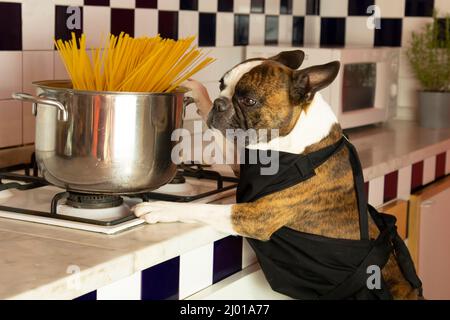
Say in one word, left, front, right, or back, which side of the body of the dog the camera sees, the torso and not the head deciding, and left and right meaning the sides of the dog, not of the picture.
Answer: left

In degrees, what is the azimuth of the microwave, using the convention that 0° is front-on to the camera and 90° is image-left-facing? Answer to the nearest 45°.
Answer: approximately 315°

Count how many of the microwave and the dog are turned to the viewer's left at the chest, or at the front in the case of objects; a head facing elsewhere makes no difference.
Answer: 1

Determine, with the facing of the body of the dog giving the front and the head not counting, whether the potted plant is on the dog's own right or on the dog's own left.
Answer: on the dog's own right

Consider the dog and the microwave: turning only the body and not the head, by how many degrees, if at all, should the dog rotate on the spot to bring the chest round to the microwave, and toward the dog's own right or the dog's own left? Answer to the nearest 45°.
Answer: approximately 90° to the dog's own right

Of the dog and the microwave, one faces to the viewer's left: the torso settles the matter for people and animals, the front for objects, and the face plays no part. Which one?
the dog

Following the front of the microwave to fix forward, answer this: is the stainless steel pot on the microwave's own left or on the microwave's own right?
on the microwave's own right
